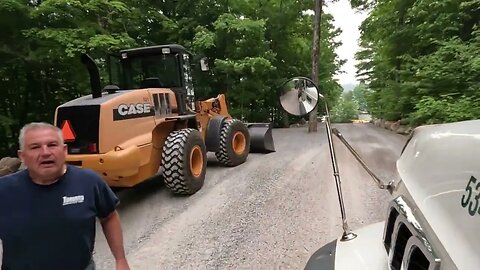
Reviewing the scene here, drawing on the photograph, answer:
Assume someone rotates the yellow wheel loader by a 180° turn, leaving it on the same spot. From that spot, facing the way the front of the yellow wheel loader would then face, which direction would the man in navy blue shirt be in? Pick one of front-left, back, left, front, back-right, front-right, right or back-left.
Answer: front-left

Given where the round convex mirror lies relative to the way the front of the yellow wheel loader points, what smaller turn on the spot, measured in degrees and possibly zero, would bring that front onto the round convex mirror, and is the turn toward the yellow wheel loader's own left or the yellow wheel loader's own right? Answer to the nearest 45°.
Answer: approximately 135° to the yellow wheel loader's own right

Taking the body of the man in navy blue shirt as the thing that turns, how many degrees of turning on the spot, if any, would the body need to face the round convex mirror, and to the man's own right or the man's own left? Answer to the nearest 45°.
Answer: approximately 90° to the man's own left

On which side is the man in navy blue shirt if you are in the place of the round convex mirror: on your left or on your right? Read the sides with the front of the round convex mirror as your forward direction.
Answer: on your right

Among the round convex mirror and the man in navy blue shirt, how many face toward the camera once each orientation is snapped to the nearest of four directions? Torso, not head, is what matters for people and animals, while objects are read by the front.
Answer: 2

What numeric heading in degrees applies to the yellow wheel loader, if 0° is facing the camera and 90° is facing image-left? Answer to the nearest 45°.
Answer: approximately 225°
